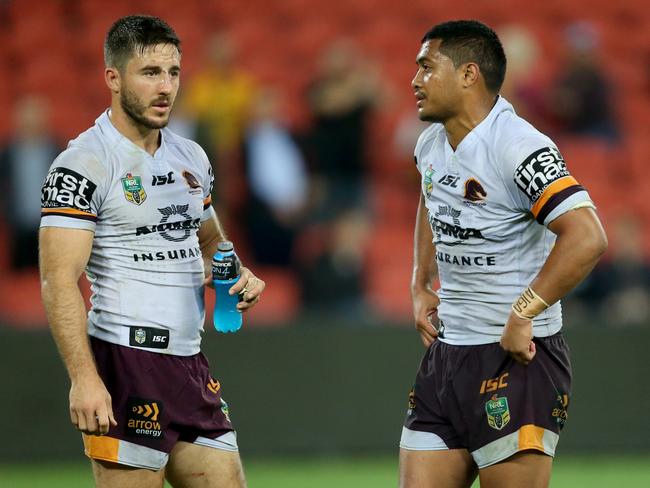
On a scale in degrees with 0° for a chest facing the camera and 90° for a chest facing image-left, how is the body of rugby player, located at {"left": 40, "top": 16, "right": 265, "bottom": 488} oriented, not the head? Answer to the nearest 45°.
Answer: approximately 315°

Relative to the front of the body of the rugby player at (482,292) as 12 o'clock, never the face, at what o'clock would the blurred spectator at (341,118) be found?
The blurred spectator is roughly at 4 o'clock from the rugby player.

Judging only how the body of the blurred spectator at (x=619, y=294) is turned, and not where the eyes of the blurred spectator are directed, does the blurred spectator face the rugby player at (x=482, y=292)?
yes

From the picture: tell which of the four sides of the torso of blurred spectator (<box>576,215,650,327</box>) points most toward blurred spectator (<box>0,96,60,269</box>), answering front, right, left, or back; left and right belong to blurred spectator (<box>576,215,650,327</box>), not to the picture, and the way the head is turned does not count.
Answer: right

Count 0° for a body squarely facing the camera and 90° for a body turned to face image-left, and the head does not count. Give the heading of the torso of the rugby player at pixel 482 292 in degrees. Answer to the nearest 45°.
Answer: approximately 45°

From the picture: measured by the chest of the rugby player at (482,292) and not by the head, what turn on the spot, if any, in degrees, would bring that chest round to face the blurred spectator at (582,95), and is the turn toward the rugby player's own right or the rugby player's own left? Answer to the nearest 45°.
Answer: approximately 135° to the rugby player's own right

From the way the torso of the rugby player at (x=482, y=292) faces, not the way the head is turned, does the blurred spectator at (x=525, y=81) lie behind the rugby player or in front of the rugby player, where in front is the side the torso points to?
behind

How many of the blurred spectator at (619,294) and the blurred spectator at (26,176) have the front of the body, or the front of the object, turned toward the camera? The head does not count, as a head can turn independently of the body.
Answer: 2

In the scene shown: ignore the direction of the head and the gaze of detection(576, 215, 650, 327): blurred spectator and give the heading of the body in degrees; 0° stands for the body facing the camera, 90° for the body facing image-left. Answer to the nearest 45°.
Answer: approximately 0°

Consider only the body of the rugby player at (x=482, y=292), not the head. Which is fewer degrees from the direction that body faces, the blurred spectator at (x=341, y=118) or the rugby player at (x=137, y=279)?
the rugby player

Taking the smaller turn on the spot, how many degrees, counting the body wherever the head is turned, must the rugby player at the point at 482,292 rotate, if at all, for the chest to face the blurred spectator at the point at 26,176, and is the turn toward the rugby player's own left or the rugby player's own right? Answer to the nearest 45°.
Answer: approximately 90° to the rugby player's own right

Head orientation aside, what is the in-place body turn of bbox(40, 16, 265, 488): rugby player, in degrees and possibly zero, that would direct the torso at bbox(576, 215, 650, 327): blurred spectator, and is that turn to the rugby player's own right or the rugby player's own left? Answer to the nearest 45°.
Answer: approximately 90° to the rugby player's own left
